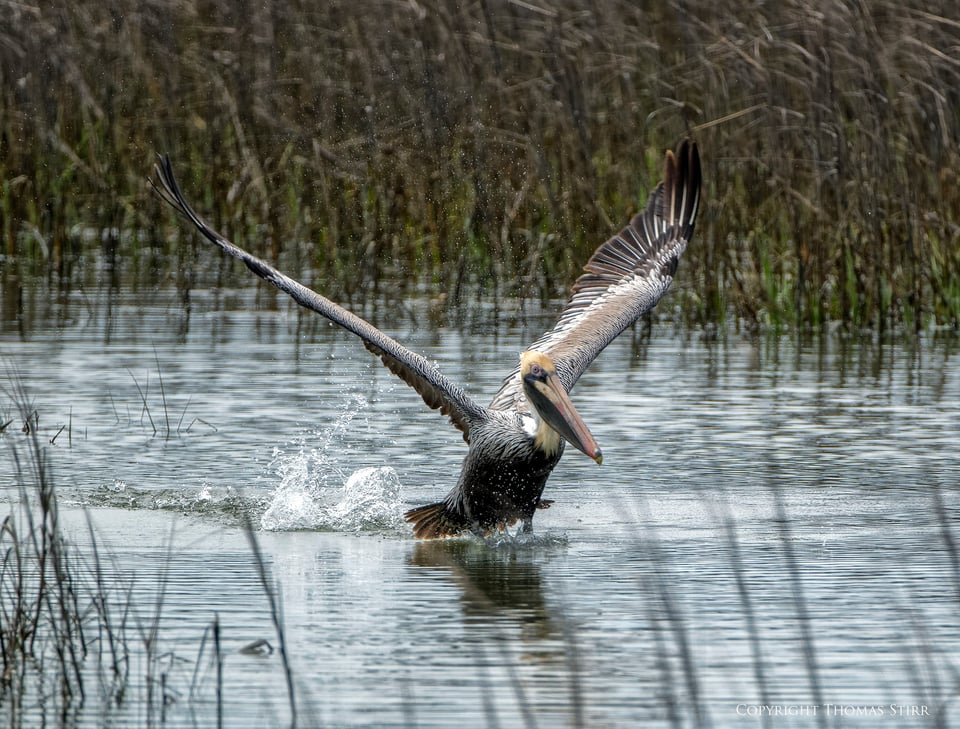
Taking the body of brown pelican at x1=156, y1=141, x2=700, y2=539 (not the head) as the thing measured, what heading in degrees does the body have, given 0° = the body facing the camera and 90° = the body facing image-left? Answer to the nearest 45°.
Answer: approximately 315°
